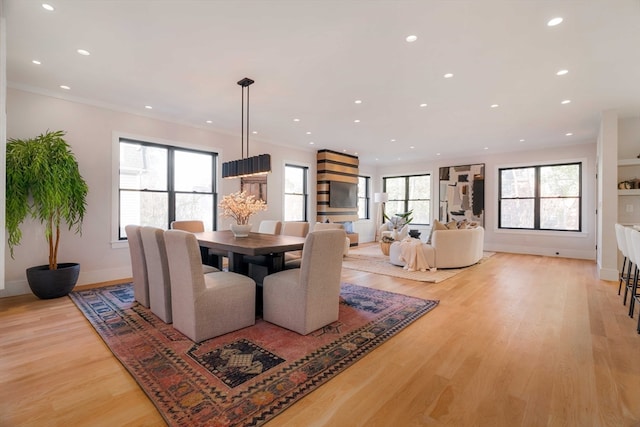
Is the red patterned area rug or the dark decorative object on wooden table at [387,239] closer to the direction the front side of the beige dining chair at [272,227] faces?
the red patterned area rug

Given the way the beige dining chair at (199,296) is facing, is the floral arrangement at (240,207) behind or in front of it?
in front

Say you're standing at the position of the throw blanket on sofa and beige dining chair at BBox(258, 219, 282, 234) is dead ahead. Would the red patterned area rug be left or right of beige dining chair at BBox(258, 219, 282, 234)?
left

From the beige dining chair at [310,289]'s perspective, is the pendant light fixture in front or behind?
in front

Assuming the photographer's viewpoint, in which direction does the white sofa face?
facing away from the viewer and to the left of the viewer

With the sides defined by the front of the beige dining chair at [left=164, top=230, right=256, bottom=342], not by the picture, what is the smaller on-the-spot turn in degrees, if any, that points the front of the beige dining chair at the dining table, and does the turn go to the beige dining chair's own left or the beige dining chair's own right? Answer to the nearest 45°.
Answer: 0° — it already faces it

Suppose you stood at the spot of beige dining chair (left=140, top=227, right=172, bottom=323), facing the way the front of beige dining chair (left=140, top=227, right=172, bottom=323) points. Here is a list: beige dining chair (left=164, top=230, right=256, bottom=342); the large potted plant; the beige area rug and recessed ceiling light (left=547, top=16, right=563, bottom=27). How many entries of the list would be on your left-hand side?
1

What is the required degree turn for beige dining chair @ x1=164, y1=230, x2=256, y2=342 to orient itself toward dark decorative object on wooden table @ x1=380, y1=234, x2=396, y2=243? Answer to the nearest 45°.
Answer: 0° — it already faces it

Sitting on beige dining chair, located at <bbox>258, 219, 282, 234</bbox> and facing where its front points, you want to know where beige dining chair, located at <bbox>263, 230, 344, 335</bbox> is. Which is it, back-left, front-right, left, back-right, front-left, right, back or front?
front-left

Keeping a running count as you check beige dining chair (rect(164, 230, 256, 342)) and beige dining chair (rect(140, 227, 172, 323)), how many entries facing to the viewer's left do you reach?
0

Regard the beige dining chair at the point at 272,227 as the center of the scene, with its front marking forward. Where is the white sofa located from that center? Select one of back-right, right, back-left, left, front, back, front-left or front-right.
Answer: back-left

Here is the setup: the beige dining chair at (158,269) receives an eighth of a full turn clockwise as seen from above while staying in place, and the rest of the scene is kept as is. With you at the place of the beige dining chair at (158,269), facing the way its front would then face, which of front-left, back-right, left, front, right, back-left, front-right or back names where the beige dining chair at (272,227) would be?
front-left

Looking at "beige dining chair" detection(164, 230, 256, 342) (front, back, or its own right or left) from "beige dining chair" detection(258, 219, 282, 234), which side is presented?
front

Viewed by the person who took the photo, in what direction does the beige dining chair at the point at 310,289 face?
facing away from the viewer and to the left of the viewer

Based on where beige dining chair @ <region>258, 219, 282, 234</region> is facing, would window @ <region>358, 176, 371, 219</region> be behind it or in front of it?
behind
